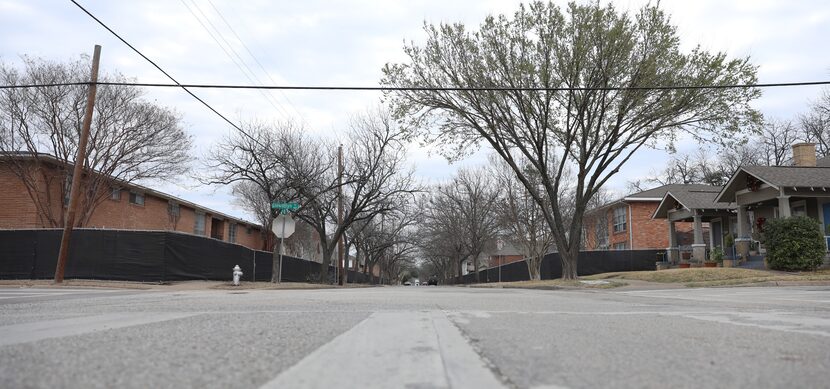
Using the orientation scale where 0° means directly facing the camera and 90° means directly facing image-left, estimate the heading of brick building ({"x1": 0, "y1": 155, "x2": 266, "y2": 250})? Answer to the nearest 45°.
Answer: approximately 315°

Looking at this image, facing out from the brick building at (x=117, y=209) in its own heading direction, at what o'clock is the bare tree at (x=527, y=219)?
The bare tree is roughly at 11 o'clock from the brick building.

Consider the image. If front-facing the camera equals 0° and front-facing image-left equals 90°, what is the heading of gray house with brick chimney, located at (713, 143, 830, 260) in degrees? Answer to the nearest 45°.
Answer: approximately 45°

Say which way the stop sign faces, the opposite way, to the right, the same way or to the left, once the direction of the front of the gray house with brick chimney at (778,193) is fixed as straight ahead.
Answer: to the right

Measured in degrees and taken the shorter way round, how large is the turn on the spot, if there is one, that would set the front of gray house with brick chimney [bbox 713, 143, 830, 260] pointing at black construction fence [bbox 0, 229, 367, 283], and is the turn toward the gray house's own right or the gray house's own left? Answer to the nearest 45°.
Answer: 0° — it already faces it

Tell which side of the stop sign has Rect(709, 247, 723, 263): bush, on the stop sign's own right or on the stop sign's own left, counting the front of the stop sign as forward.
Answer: on the stop sign's own right

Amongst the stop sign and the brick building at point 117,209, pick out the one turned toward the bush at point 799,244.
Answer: the brick building

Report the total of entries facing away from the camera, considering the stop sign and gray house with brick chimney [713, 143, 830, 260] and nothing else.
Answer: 1

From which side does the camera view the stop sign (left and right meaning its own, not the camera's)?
back

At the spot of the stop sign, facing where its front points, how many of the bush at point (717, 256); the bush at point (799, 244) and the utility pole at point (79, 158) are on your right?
2

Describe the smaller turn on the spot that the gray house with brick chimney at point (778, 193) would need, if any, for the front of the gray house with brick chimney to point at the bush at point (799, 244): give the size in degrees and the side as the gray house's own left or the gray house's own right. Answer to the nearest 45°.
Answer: approximately 45° to the gray house's own left

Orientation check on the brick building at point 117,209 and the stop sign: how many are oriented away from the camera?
1

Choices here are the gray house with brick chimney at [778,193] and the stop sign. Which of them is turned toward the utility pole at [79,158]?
the gray house with brick chimney

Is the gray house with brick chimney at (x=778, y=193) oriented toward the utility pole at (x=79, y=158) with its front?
yes
